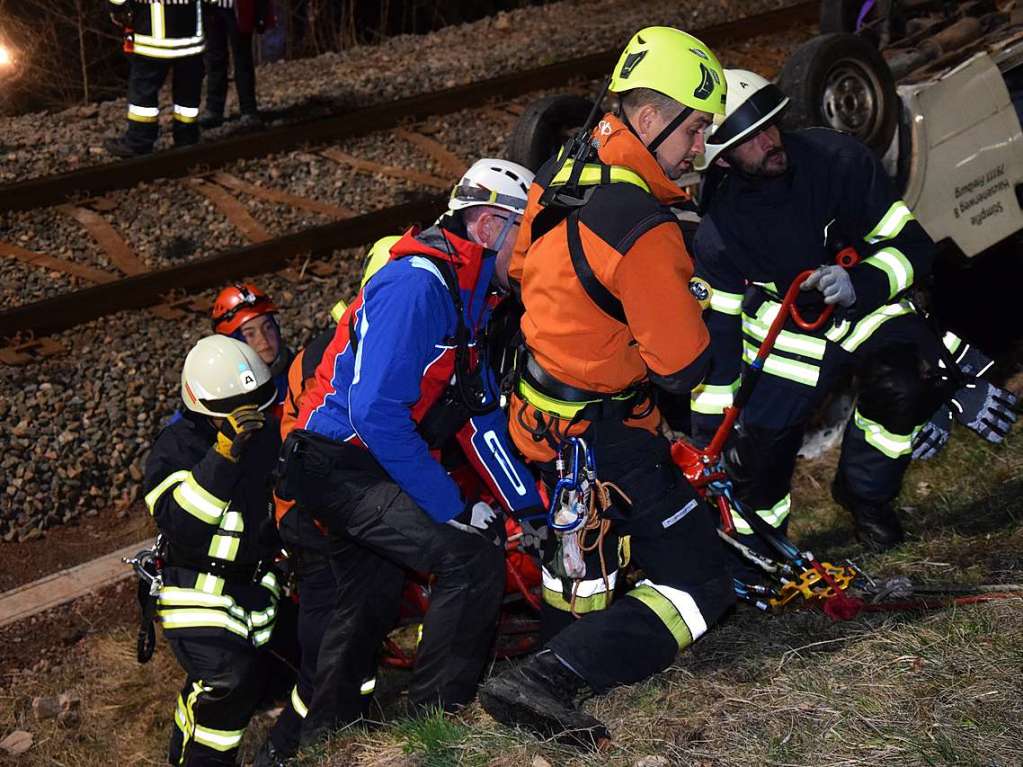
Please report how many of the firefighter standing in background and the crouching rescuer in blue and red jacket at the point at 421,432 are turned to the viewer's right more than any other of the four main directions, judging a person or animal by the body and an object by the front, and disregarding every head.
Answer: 1

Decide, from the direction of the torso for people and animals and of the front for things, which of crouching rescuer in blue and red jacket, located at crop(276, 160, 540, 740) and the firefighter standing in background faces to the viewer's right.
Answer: the crouching rescuer in blue and red jacket

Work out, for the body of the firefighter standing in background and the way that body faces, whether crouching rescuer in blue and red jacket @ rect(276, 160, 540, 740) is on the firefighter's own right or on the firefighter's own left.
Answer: on the firefighter's own left

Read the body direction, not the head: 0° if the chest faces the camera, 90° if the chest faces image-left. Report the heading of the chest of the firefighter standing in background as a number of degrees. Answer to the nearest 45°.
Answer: approximately 45°

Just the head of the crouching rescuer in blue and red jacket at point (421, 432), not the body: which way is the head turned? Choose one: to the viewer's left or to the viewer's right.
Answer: to the viewer's right

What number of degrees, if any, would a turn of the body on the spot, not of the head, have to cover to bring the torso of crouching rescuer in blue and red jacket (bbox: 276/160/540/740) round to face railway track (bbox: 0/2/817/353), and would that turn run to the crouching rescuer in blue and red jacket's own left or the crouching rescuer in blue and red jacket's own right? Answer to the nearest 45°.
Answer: approximately 90° to the crouching rescuer in blue and red jacket's own left

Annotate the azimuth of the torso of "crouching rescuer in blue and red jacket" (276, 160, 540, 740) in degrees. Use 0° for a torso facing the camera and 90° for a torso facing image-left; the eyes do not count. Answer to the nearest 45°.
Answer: approximately 270°

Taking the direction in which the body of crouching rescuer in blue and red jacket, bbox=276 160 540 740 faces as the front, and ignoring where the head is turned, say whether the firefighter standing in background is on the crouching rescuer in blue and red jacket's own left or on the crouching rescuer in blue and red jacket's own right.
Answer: on the crouching rescuer in blue and red jacket's own left

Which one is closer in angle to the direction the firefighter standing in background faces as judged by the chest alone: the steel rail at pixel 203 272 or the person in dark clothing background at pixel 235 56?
the steel rail
